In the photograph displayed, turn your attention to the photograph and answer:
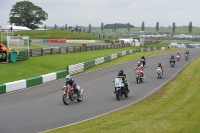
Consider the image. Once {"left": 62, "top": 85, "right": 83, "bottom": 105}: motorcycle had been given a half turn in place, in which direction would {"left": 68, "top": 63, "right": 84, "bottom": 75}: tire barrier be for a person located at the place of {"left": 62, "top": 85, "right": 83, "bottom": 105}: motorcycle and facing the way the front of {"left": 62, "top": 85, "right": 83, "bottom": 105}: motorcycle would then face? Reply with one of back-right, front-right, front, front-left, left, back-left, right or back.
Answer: front-left

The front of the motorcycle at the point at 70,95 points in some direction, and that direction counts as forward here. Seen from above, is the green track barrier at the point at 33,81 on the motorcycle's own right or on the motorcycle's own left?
on the motorcycle's own right

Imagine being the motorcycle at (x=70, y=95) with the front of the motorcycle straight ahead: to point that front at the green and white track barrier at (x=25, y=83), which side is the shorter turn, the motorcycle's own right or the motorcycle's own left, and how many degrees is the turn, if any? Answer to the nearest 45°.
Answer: approximately 90° to the motorcycle's own right

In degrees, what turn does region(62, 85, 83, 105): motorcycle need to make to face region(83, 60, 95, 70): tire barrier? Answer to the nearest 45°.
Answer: approximately 135° to its right

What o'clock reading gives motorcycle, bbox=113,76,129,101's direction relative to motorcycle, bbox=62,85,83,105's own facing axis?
motorcycle, bbox=113,76,129,101 is roughly at 7 o'clock from motorcycle, bbox=62,85,83,105.

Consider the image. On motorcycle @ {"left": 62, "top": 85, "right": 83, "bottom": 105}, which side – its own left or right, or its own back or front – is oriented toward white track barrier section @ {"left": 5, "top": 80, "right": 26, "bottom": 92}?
right

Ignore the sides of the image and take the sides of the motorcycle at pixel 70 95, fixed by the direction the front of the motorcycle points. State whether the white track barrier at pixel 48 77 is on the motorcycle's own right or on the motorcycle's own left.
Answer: on the motorcycle's own right

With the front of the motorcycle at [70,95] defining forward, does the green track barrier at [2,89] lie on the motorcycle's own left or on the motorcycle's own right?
on the motorcycle's own right

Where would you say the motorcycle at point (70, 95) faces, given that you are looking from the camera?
facing the viewer and to the left of the viewer
